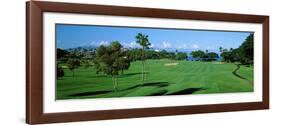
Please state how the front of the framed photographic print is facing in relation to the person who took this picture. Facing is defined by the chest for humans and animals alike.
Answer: facing the viewer and to the right of the viewer
